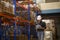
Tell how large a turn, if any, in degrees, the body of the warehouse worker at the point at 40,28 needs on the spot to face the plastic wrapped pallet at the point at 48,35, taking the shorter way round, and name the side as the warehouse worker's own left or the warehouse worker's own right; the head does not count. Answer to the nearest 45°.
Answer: approximately 180°
